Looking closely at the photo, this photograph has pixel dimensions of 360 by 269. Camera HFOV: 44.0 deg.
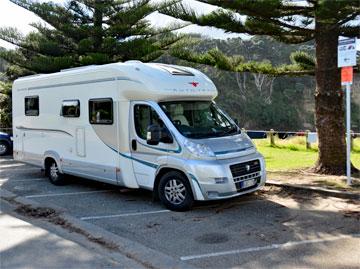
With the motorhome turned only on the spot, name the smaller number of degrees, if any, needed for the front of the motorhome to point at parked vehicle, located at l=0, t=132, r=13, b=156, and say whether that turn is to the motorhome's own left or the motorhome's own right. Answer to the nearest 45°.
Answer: approximately 180°

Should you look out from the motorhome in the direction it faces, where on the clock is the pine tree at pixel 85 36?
The pine tree is roughly at 7 o'clock from the motorhome.

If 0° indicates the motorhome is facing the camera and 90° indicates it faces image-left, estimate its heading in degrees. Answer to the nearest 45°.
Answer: approximately 315°

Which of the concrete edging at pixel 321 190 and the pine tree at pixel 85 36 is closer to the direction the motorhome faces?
the concrete edging

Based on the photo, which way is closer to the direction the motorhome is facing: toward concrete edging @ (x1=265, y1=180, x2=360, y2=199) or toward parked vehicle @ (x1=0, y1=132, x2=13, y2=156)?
the concrete edging
